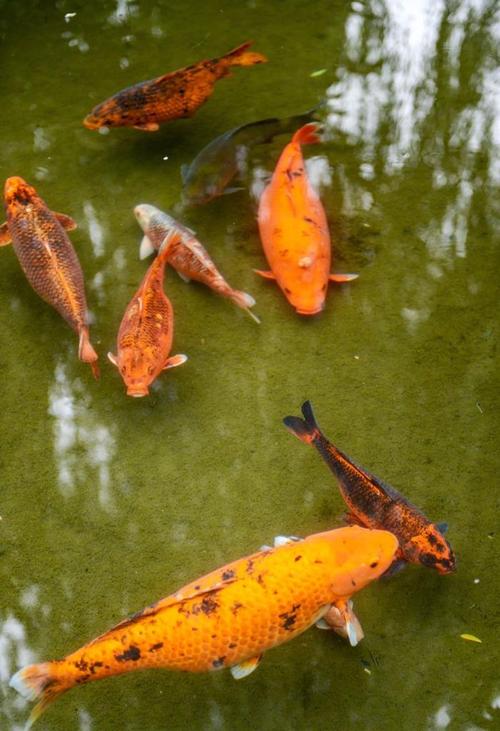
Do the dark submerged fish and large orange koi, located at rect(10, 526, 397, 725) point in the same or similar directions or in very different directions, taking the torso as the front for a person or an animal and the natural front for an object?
very different directions

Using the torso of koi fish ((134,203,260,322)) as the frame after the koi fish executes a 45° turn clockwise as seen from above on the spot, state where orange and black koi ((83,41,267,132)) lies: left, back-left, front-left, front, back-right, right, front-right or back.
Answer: front

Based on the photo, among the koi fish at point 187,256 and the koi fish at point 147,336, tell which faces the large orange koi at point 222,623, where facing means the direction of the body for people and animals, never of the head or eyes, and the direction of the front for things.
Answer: the koi fish at point 147,336

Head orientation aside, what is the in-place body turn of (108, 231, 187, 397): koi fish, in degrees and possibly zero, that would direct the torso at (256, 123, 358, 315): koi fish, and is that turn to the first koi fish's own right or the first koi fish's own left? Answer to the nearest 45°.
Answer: approximately 135° to the first koi fish's own left

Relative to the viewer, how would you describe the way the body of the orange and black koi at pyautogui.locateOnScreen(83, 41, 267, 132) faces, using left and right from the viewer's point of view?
facing the viewer and to the left of the viewer

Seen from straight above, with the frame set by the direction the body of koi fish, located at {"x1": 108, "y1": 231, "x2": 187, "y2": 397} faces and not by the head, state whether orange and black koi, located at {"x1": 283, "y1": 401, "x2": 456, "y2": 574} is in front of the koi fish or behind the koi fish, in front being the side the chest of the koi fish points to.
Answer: in front

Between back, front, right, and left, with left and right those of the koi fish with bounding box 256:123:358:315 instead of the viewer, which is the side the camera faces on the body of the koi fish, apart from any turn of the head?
front

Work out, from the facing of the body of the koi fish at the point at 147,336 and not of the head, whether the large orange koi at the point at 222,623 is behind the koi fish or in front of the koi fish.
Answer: in front

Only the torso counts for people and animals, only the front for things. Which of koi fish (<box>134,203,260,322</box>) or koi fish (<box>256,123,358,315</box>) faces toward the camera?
koi fish (<box>256,123,358,315</box>)

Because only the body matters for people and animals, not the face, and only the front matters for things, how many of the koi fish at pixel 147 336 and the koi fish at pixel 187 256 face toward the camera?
1

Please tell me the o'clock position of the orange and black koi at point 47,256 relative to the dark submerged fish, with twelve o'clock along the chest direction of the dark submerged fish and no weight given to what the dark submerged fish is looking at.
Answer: The orange and black koi is roughly at 12 o'clock from the dark submerged fish.

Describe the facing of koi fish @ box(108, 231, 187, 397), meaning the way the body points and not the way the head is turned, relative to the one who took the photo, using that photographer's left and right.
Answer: facing the viewer

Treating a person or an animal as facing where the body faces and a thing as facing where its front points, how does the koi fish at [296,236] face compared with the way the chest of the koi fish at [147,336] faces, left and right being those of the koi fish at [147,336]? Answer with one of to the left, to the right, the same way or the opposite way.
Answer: the same way

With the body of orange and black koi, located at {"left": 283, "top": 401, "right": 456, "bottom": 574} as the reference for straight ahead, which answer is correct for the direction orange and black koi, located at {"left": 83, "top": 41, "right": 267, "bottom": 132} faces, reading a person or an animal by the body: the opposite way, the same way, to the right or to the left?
to the right

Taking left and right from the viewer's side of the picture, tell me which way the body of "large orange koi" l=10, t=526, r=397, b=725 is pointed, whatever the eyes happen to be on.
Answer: facing away from the viewer and to the right of the viewer

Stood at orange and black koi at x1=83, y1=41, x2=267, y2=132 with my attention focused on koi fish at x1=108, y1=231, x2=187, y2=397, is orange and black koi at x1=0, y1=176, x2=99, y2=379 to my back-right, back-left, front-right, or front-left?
front-right

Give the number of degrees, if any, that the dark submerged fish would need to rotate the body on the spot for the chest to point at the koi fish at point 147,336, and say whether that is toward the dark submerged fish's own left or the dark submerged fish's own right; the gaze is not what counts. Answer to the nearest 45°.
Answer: approximately 45° to the dark submerged fish's own left
